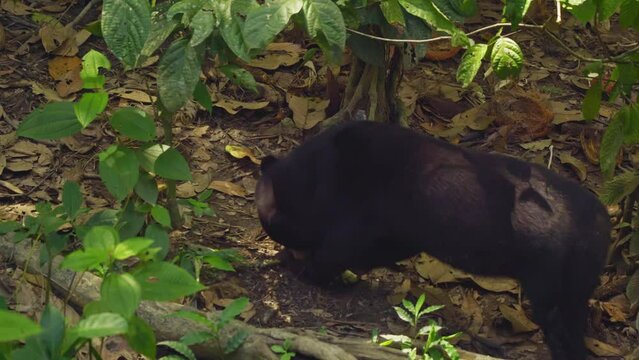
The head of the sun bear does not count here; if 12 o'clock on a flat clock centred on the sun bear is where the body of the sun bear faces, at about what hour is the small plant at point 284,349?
The small plant is roughly at 10 o'clock from the sun bear.

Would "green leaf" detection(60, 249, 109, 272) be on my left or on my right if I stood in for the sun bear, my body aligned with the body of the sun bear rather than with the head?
on my left

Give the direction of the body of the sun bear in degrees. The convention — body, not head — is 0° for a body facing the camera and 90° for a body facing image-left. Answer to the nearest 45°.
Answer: approximately 90°

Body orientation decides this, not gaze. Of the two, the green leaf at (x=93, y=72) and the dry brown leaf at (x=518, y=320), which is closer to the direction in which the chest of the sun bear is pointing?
the green leaf

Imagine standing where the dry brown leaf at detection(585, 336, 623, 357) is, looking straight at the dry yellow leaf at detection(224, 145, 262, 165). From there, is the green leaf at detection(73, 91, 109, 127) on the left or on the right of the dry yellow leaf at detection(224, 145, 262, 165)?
left
